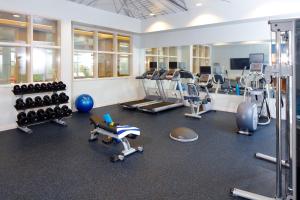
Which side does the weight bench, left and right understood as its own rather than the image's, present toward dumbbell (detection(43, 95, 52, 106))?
back

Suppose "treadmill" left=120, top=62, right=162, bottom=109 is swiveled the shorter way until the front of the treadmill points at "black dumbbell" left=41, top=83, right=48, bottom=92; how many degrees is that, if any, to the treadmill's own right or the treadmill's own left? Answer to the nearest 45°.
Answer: approximately 180°

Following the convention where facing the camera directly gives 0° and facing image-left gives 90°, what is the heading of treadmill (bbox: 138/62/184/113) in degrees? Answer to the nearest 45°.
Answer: approximately 225°

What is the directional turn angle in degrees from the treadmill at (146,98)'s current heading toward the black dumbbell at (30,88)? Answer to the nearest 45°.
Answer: approximately 180°

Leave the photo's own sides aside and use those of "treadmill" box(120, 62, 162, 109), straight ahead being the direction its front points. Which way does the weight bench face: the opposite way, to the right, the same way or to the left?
to the right

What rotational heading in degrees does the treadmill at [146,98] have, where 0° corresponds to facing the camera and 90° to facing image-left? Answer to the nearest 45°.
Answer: approximately 225°

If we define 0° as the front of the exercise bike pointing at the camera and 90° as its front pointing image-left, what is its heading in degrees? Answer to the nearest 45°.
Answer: approximately 225°

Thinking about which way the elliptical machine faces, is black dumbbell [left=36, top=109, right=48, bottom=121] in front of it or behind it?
behind
